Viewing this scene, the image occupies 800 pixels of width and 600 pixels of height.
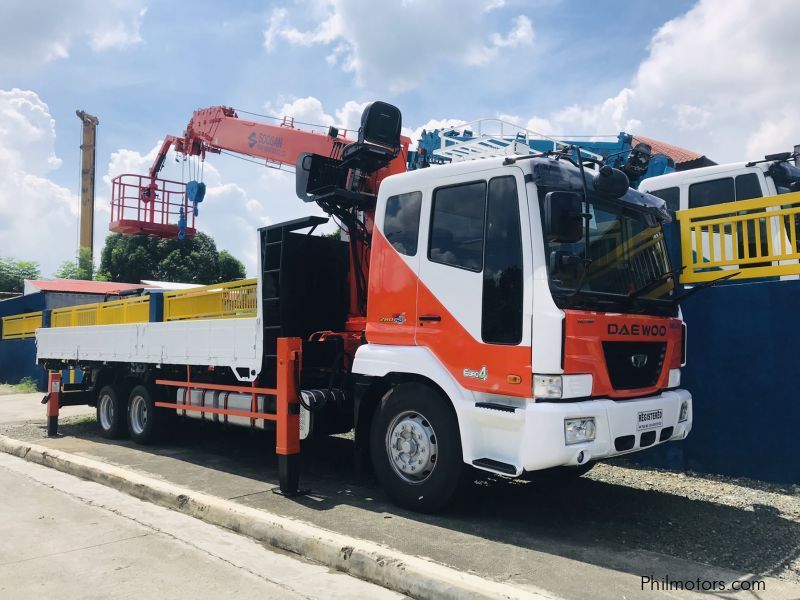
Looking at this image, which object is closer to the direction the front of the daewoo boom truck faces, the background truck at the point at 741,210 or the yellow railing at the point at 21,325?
the background truck

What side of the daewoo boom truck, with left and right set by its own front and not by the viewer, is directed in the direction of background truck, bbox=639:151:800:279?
left

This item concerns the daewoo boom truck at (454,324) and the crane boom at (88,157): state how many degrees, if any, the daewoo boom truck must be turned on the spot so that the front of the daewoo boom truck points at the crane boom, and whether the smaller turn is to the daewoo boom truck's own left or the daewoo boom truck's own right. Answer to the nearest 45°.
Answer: approximately 180°

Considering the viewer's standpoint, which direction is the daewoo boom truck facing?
facing the viewer and to the right of the viewer

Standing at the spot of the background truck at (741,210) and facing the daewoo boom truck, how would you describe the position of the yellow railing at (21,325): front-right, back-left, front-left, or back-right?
front-right

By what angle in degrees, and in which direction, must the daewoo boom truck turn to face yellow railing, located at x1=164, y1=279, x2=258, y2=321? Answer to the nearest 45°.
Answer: approximately 180°

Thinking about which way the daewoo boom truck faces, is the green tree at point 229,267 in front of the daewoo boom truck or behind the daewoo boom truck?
behind

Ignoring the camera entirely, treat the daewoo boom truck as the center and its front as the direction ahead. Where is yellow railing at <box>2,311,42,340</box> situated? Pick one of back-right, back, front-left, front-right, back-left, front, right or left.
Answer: back

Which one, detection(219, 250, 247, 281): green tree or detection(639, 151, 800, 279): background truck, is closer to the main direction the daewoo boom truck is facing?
the background truck

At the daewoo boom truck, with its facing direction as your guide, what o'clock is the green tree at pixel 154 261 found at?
The green tree is roughly at 7 o'clock from the daewoo boom truck.

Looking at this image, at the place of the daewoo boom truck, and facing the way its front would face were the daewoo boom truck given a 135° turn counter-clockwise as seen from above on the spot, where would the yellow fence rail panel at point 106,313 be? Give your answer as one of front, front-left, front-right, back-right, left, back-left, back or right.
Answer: front-left
